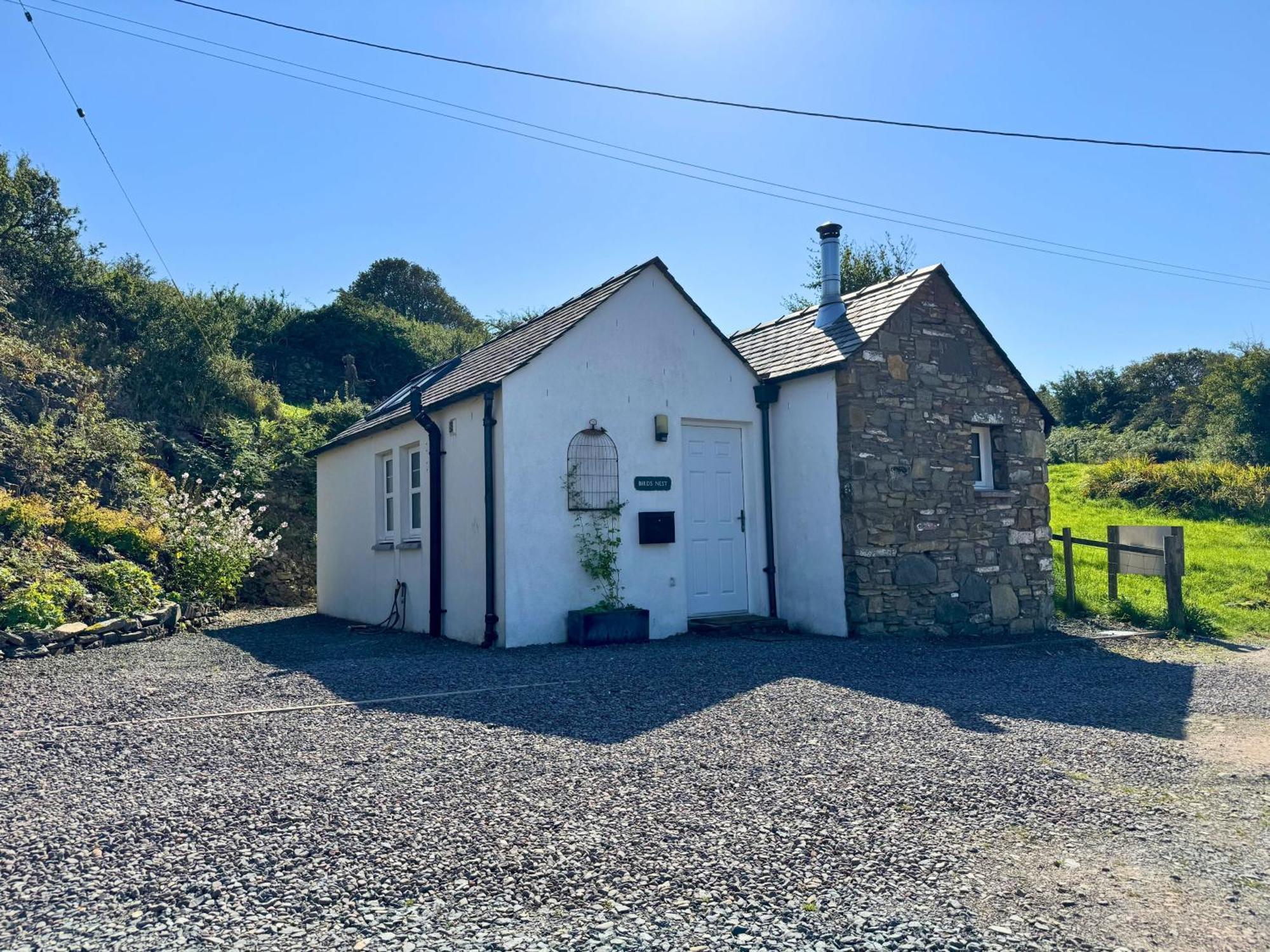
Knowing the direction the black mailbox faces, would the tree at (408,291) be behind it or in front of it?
behind

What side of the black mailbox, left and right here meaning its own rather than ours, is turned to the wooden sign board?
left

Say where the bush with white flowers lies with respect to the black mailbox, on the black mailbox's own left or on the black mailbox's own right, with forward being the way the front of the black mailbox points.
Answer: on the black mailbox's own right

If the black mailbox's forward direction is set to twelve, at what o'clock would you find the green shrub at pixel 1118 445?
The green shrub is roughly at 7 o'clock from the black mailbox.

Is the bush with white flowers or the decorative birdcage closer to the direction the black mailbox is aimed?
the decorative birdcage

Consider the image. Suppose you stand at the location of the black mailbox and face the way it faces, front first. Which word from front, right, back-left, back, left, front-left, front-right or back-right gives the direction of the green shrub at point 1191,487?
back-left

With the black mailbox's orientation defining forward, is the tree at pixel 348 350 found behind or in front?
behind

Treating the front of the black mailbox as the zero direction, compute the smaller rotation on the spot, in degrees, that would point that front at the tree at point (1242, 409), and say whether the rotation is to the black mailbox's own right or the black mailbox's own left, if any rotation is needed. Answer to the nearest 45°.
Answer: approximately 135° to the black mailbox's own left

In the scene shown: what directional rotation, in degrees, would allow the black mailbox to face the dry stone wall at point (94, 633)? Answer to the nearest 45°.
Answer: approximately 90° to its right

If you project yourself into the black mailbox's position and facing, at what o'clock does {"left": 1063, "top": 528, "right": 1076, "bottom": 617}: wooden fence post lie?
The wooden fence post is roughly at 8 o'clock from the black mailbox.

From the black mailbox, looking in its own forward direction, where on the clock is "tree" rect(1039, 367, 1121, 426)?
The tree is roughly at 7 o'clock from the black mailbox.

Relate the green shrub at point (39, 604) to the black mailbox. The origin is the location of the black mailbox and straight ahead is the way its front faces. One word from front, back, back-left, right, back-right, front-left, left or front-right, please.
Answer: right

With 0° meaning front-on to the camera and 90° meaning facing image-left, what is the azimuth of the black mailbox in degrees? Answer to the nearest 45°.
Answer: approximately 0°

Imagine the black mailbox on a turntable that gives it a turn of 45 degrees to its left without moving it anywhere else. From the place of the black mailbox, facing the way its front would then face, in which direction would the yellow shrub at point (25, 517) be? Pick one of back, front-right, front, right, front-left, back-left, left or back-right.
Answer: back-right
